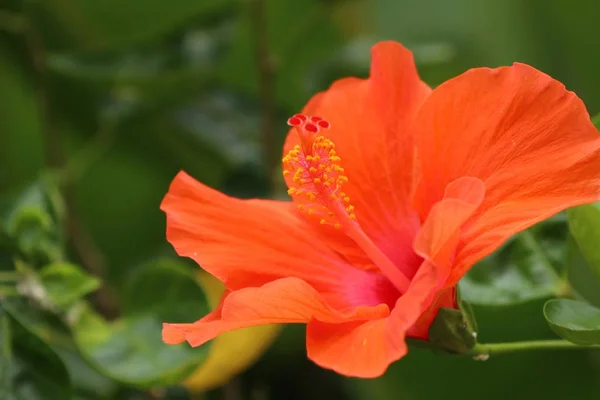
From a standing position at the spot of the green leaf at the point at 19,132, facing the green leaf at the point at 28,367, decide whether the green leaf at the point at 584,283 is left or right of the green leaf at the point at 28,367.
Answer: left

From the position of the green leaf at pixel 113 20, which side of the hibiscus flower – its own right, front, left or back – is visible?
right

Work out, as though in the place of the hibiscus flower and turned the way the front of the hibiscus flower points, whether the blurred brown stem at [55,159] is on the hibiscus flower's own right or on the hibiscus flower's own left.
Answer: on the hibiscus flower's own right

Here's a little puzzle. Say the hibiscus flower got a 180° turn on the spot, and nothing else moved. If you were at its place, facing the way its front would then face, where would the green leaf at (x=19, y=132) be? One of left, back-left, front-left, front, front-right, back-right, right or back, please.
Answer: left

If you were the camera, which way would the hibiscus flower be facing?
facing the viewer and to the left of the viewer

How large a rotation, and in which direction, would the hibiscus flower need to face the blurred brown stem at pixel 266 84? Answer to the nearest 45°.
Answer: approximately 135° to its right
